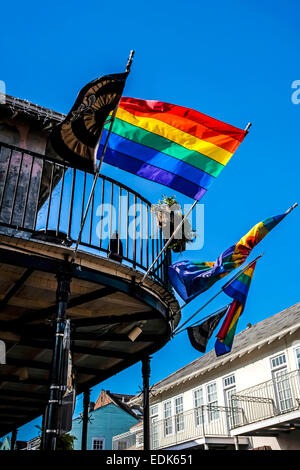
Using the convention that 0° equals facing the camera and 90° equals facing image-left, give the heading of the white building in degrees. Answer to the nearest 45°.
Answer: approximately 45°

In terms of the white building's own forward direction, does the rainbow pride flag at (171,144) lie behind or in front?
in front

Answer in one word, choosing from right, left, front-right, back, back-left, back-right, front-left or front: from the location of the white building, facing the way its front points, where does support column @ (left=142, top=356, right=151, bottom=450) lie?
front-left

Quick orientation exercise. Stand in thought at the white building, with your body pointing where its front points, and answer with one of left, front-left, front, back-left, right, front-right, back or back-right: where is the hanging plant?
front-left
